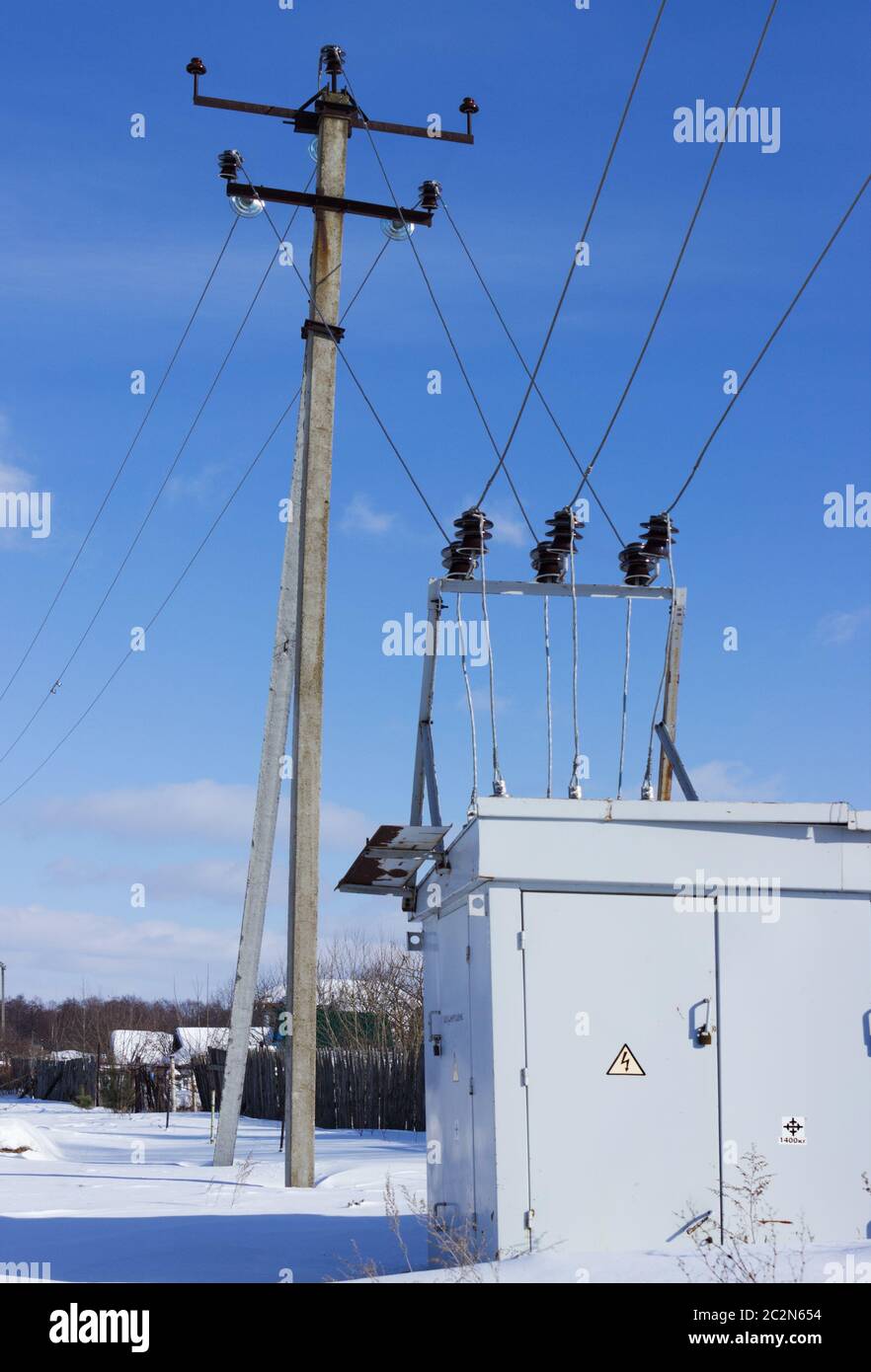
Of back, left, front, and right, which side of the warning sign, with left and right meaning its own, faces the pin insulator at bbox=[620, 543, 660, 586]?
back

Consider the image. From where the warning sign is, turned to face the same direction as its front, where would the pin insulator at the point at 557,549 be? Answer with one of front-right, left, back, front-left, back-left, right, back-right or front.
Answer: back

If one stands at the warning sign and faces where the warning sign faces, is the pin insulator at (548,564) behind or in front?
behind

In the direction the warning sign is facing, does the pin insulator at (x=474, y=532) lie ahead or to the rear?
to the rear

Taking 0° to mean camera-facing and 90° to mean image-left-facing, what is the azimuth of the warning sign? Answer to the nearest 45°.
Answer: approximately 0°

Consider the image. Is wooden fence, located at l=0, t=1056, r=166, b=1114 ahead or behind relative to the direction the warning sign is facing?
behind
